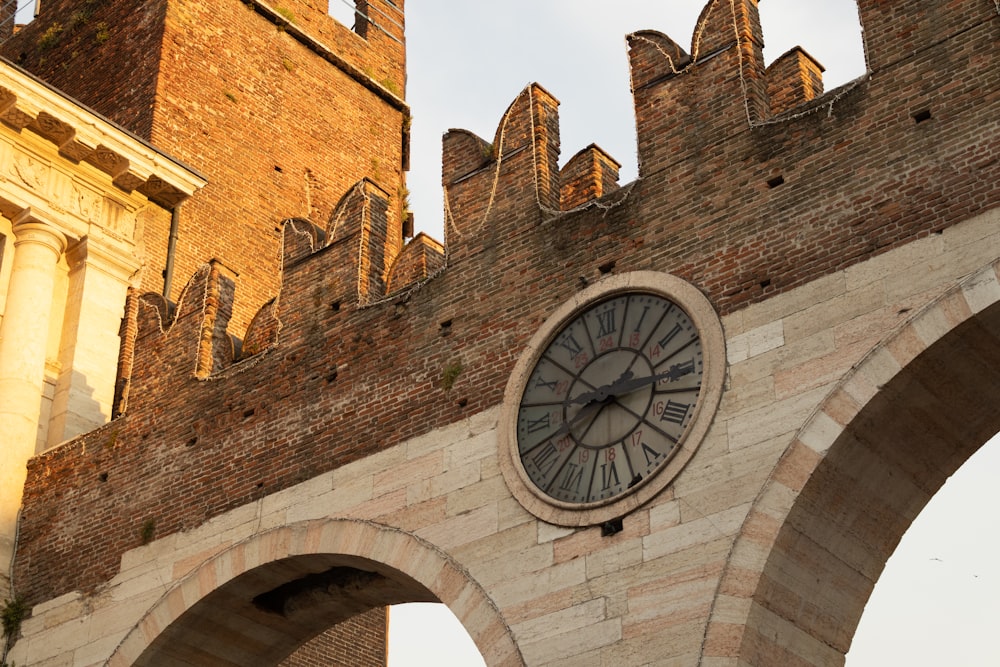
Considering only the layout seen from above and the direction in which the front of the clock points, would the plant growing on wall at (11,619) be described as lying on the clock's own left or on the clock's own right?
on the clock's own right

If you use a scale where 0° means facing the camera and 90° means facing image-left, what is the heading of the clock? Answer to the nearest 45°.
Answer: approximately 45°

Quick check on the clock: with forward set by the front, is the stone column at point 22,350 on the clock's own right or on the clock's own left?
on the clock's own right

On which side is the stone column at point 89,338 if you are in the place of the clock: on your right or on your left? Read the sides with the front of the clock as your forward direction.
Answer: on your right
